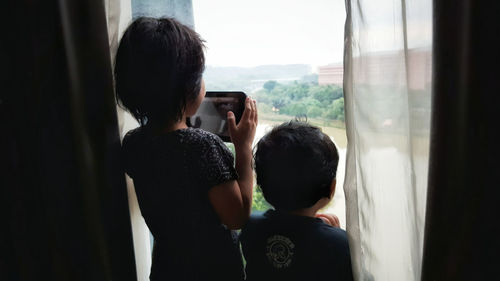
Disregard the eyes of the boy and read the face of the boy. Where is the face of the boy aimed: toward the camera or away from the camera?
away from the camera

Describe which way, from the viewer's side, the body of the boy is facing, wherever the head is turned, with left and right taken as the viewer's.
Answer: facing away from the viewer and to the right of the viewer

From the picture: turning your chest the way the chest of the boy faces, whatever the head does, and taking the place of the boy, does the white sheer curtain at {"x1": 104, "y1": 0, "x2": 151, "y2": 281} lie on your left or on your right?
on your left
